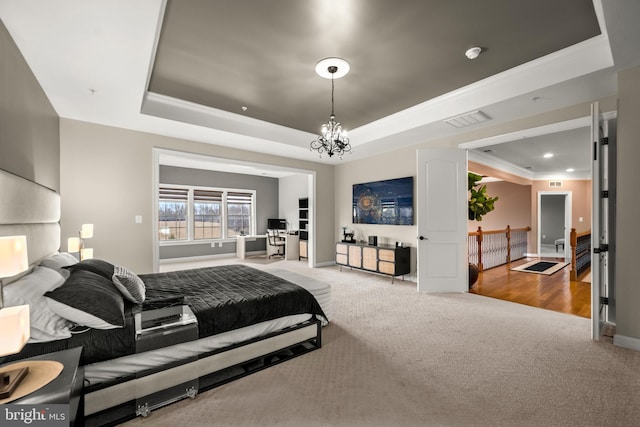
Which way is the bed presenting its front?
to the viewer's right

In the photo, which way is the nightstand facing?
to the viewer's right

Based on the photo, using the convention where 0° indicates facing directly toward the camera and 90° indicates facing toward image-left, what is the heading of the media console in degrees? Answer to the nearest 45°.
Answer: approximately 45°

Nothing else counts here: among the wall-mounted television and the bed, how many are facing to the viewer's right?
1

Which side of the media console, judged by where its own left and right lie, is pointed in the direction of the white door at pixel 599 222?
left

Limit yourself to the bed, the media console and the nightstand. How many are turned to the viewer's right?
2

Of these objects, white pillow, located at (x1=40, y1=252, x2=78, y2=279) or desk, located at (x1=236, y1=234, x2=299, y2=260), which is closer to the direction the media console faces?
the white pillow

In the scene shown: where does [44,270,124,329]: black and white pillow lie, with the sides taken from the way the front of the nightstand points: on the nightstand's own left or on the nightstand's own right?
on the nightstand's own left

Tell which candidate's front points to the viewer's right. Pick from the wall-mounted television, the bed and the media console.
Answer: the bed

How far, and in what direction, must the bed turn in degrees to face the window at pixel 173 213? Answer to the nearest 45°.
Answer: approximately 90° to its left

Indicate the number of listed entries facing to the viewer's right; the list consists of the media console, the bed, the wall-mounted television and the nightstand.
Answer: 2

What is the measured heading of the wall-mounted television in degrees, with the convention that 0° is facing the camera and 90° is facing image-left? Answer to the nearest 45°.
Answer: approximately 45°
